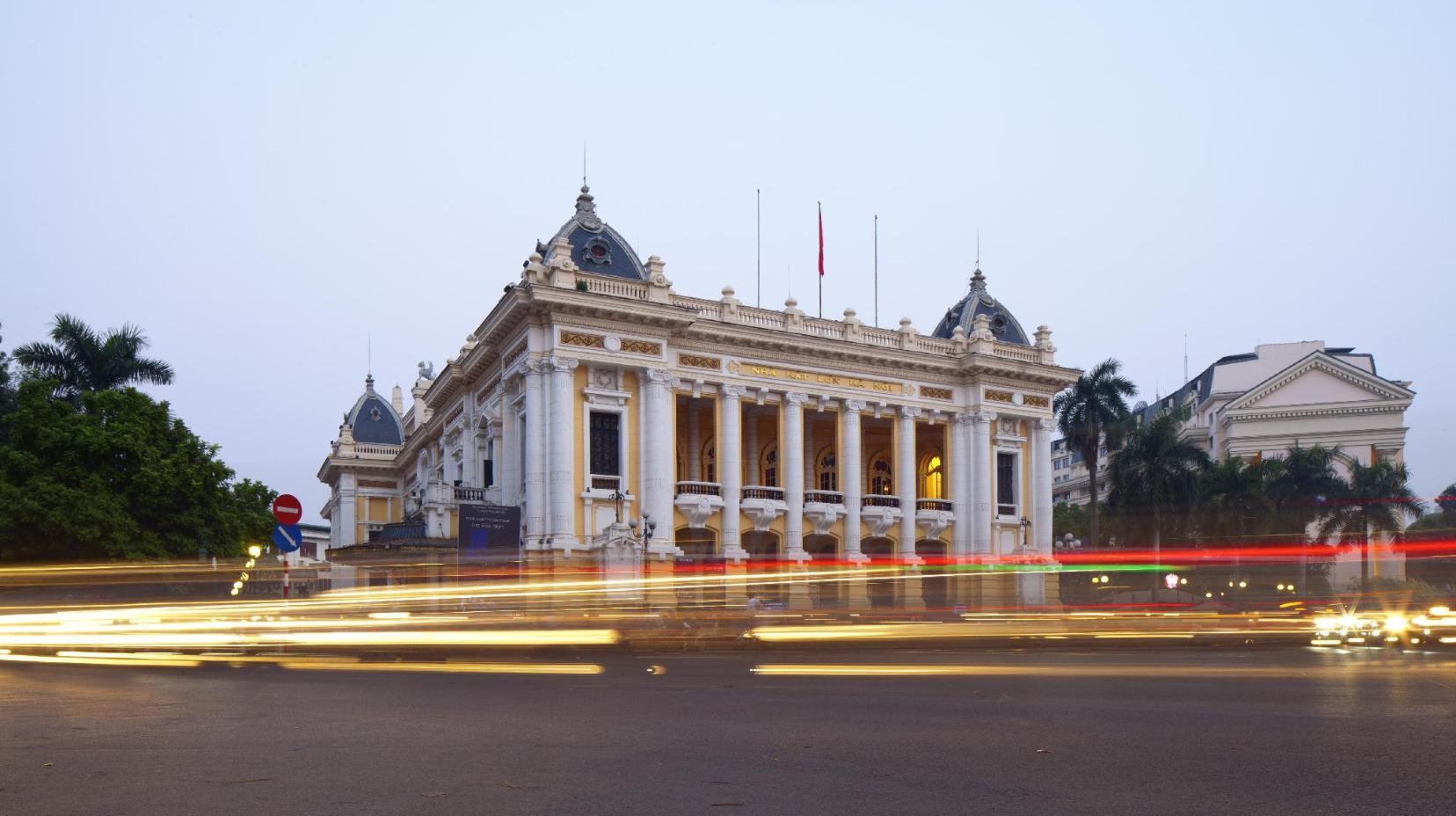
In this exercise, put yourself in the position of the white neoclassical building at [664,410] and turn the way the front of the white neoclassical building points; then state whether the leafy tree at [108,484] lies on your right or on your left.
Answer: on your right

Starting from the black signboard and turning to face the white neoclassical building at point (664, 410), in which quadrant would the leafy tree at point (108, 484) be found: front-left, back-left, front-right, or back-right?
back-left

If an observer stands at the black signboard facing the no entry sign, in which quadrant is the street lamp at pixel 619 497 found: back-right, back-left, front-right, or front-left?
back-left

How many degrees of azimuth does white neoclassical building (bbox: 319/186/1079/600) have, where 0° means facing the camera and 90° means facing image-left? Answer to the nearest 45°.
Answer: approximately 315°

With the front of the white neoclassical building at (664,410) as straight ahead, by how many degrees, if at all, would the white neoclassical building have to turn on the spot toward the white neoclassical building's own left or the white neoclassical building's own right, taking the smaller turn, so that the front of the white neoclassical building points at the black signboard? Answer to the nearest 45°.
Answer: approximately 90° to the white neoclassical building's own right
